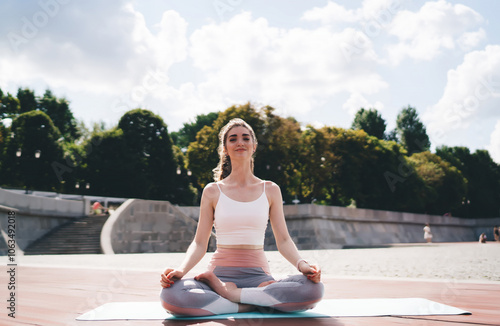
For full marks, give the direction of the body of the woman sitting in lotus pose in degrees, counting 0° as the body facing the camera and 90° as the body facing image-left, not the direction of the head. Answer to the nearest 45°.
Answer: approximately 0°

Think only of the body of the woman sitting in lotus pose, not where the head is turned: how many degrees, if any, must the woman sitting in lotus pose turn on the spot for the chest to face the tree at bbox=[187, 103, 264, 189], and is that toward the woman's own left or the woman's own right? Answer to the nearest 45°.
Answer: approximately 180°

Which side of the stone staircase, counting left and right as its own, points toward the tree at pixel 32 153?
back

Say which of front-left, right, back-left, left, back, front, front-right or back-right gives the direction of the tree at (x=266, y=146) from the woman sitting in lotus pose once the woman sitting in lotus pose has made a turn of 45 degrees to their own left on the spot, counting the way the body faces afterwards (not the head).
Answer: back-left

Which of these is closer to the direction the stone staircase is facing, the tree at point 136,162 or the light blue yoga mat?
the light blue yoga mat

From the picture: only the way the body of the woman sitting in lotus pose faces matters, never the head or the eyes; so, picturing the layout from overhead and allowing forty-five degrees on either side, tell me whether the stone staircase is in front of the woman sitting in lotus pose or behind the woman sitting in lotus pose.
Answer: behind

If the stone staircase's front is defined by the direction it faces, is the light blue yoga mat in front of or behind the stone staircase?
in front

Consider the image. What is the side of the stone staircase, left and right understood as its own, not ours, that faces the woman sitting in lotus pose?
front

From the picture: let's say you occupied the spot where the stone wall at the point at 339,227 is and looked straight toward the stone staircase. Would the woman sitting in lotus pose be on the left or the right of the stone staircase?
left

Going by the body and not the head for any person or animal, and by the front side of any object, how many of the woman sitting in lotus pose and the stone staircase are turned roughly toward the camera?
2

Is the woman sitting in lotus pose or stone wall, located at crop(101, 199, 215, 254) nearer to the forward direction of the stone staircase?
the woman sitting in lotus pose

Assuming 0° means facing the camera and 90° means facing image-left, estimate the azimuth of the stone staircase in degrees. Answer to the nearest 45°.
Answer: approximately 0°
